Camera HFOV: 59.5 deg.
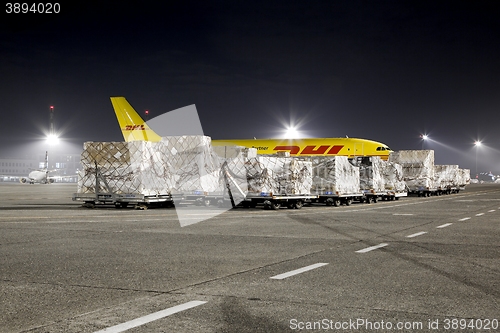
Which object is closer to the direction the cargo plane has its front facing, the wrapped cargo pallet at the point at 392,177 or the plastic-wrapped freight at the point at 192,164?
the wrapped cargo pallet

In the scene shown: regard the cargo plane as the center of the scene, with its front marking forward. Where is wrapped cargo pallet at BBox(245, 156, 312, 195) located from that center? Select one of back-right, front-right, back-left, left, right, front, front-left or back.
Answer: right

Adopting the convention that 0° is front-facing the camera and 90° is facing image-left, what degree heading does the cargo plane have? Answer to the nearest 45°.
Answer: approximately 270°

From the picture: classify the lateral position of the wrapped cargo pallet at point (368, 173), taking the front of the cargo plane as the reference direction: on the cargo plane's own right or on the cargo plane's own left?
on the cargo plane's own right

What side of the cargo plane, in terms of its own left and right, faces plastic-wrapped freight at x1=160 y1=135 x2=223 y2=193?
right

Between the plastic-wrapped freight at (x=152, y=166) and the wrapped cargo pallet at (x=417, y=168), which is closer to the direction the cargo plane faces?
the wrapped cargo pallet

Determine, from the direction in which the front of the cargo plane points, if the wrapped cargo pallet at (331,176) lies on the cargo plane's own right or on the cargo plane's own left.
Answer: on the cargo plane's own right

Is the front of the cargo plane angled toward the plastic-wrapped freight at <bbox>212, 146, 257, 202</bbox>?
no

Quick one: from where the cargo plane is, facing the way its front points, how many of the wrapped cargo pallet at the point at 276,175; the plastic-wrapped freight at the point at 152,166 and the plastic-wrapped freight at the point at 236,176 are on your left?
0

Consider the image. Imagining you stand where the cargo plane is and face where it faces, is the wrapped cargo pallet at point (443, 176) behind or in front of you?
in front

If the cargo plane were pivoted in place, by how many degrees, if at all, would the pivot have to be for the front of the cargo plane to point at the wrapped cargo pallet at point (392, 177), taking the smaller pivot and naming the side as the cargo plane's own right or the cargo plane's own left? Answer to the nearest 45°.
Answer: approximately 45° to the cargo plane's own right
